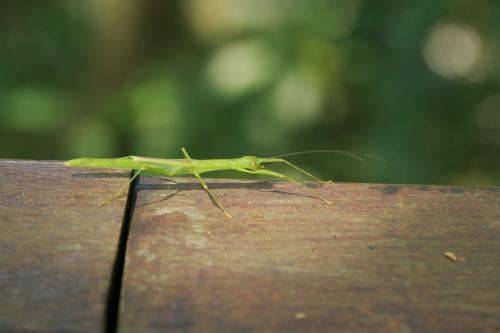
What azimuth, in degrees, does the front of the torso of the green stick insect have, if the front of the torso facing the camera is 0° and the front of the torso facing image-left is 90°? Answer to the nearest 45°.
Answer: approximately 270°
